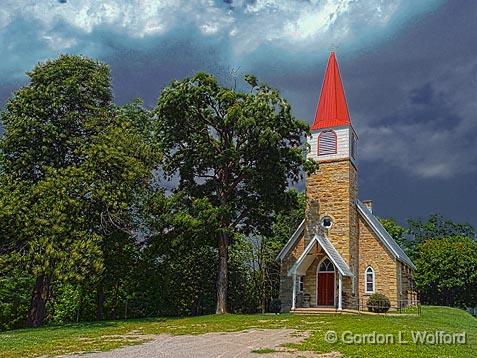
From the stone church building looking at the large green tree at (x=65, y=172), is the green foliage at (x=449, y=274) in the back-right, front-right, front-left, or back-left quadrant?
back-right

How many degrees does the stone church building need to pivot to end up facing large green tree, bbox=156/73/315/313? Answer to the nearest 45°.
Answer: approximately 45° to its right

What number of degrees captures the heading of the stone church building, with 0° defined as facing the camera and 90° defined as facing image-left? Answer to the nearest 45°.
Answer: approximately 0°

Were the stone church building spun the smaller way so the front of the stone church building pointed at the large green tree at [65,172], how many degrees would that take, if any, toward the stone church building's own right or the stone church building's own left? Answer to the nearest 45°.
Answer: approximately 45° to the stone church building's own right

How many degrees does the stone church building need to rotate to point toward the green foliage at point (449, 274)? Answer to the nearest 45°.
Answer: approximately 135° to its left

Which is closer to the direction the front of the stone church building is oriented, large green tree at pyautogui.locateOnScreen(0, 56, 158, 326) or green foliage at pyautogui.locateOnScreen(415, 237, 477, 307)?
the large green tree
